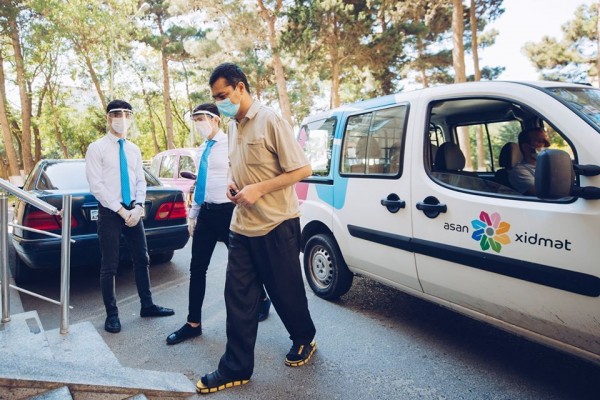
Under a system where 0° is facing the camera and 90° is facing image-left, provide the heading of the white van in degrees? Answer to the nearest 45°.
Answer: approximately 315°

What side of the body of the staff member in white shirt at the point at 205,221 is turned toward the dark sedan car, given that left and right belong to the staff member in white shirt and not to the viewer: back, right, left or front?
right

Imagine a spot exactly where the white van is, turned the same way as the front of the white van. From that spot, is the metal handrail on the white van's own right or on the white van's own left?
on the white van's own right

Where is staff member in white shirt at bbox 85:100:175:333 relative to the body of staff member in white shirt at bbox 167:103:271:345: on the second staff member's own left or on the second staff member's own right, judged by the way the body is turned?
on the second staff member's own right

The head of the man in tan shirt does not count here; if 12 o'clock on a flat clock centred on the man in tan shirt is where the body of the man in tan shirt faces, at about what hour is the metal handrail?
The metal handrail is roughly at 2 o'clock from the man in tan shirt.

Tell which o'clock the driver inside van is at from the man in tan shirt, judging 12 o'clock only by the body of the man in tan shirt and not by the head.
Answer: The driver inside van is roughly at 7 o'clock from the man in tan shirt.

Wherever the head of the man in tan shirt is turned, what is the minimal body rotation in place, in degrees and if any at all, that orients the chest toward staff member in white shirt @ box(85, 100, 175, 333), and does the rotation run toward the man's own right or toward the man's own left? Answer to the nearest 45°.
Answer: approximately 90° to the man's own right

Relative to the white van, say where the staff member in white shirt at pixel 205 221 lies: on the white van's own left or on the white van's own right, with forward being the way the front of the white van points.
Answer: on the white van's own right
